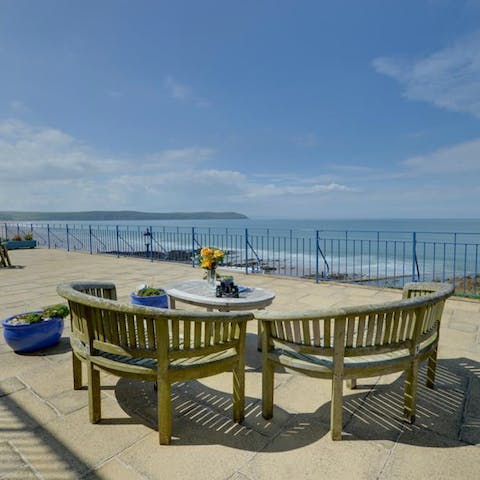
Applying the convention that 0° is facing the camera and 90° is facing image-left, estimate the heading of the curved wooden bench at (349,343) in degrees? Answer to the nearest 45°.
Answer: approximately 135°

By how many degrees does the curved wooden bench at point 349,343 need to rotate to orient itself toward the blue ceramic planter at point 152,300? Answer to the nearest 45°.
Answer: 0° — it already faces it

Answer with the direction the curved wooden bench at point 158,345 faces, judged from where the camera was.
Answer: facing away from the viewer and to the right of the viewer

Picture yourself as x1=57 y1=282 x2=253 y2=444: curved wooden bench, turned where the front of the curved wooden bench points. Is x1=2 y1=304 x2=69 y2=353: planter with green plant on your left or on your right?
on your left
